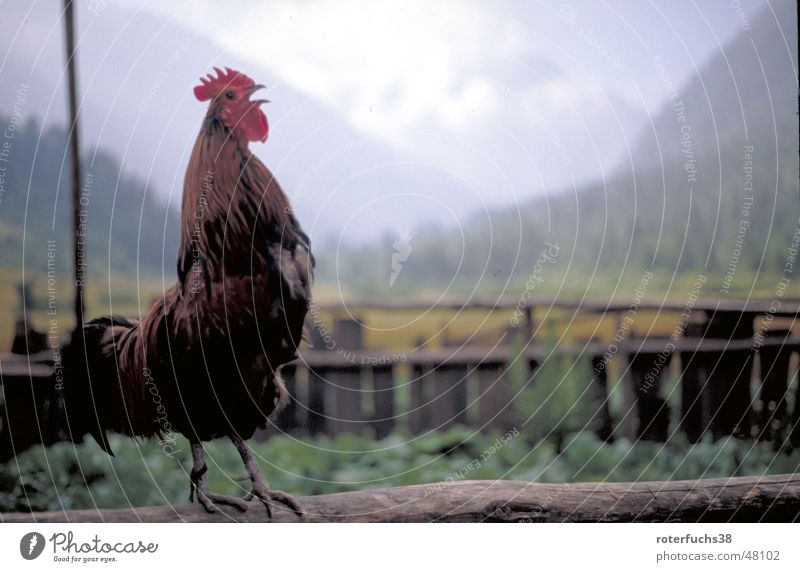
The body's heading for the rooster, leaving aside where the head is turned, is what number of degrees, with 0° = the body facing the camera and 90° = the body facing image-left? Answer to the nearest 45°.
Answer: approximately 270°
